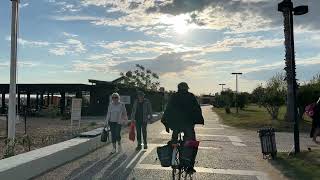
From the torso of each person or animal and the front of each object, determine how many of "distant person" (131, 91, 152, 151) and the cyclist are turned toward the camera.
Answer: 1

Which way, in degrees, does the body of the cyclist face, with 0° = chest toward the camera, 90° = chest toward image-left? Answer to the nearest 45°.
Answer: approximately 180°

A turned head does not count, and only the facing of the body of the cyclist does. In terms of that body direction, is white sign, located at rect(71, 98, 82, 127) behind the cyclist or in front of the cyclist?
in front

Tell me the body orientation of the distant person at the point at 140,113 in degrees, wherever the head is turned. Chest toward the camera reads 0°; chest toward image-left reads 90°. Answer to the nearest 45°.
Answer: approximately 0°

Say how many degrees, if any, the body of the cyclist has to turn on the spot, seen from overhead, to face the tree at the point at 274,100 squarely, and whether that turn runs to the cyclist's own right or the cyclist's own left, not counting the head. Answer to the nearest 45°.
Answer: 0° — they already face it

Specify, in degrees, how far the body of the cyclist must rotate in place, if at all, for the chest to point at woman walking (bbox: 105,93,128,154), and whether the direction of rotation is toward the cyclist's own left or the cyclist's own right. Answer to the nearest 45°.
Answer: approximately 45° to the cyclist's own left

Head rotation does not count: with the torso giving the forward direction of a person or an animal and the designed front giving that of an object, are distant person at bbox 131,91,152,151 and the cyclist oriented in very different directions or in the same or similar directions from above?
very different directions

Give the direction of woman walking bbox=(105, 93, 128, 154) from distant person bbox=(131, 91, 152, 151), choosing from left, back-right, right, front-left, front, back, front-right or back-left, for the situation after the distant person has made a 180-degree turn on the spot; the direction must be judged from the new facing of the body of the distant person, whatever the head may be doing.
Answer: back-left

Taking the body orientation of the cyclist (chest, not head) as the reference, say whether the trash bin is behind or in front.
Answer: in front

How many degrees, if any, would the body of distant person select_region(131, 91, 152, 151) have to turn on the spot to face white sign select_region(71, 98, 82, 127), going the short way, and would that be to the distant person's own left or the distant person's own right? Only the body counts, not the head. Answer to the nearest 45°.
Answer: approximately 135° to the distant person's own right
